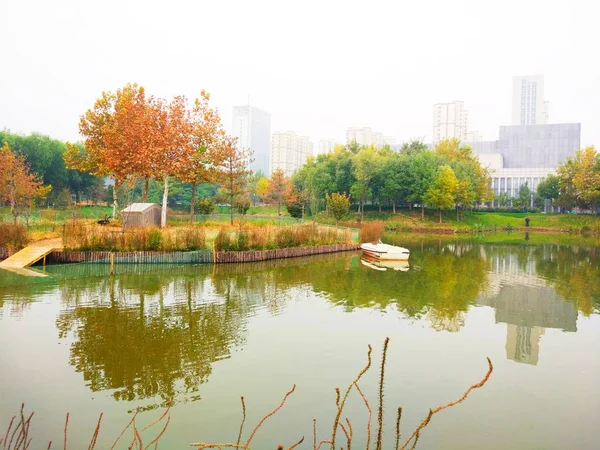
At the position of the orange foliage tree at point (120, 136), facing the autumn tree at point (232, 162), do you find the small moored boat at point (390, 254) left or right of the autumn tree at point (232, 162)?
right

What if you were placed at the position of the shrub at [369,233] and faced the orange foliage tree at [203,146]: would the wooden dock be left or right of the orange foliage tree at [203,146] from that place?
left
